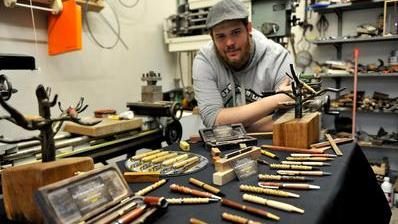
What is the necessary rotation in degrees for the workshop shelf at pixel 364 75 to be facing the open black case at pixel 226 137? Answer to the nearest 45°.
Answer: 0° — it already faces it

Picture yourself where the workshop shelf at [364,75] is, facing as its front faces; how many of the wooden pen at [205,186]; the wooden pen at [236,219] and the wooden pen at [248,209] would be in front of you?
3

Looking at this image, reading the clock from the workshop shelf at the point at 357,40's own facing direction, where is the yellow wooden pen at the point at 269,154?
The yellow wooden pen is roughly at 12 o'clock from the workshop shelf.

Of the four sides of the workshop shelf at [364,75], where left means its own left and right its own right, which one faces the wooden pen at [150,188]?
front

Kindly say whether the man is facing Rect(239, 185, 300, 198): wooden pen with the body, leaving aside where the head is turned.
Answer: yes

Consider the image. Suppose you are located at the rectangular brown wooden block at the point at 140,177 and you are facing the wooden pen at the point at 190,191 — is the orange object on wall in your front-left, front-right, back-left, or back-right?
back-left

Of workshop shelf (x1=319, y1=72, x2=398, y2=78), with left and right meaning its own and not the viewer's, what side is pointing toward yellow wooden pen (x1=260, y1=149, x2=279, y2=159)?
front

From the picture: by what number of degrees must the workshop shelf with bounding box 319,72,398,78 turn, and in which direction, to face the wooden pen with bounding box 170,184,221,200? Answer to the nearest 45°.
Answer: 0° — it already faces it

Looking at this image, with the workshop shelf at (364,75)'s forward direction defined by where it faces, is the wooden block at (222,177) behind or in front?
in front

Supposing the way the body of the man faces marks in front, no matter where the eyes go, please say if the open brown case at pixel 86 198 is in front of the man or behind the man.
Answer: in front
